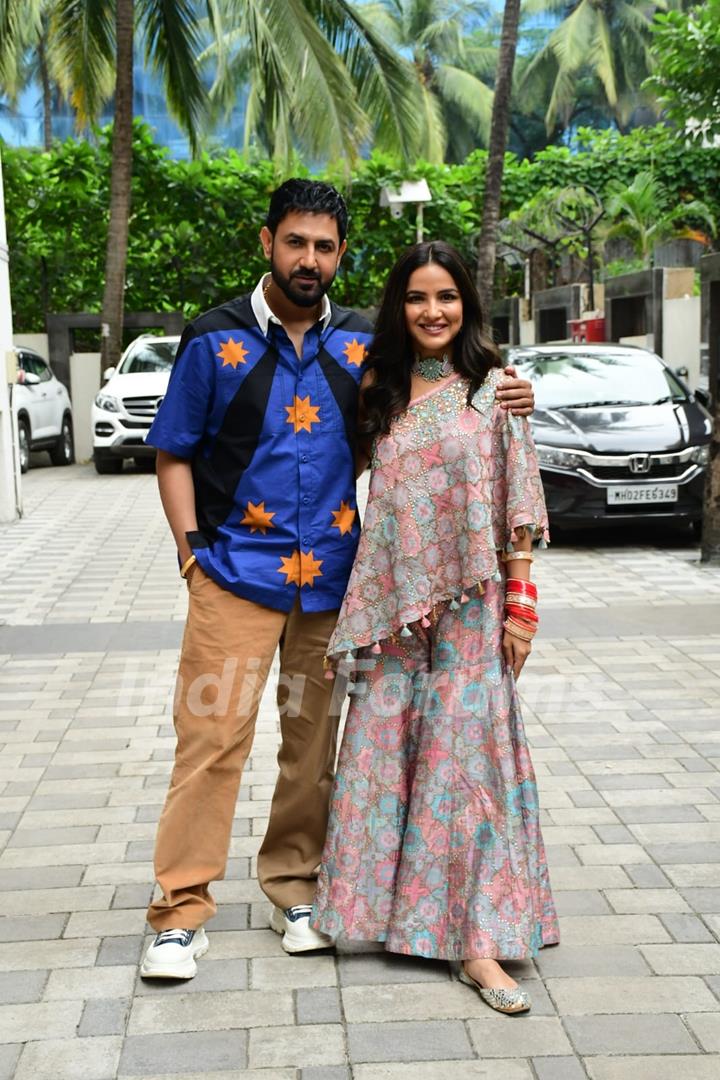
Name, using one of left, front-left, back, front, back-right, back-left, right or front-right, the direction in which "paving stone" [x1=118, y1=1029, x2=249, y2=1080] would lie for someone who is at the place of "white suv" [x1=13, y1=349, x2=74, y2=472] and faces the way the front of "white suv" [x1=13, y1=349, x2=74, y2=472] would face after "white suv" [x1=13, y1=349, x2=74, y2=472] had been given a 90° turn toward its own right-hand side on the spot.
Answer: back-left

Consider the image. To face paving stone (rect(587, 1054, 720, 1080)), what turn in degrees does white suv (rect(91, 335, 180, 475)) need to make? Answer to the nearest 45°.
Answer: approximately 45° to its left

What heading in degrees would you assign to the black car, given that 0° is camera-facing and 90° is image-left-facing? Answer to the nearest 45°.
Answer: approximately 0°

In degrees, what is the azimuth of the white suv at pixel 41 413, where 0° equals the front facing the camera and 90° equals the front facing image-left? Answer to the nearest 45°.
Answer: approximately 45°

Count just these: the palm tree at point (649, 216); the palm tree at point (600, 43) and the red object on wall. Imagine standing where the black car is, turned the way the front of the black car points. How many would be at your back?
3

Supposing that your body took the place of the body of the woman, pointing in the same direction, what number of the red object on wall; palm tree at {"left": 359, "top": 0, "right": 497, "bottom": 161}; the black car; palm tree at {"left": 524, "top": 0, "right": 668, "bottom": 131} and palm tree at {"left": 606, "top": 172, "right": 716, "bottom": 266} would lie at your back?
5

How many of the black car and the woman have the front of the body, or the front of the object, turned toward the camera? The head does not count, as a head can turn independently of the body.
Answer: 2

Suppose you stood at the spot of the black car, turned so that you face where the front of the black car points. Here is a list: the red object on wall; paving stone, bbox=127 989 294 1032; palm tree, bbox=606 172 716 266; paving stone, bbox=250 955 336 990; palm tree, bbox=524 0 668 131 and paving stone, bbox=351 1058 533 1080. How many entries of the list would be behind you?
3
